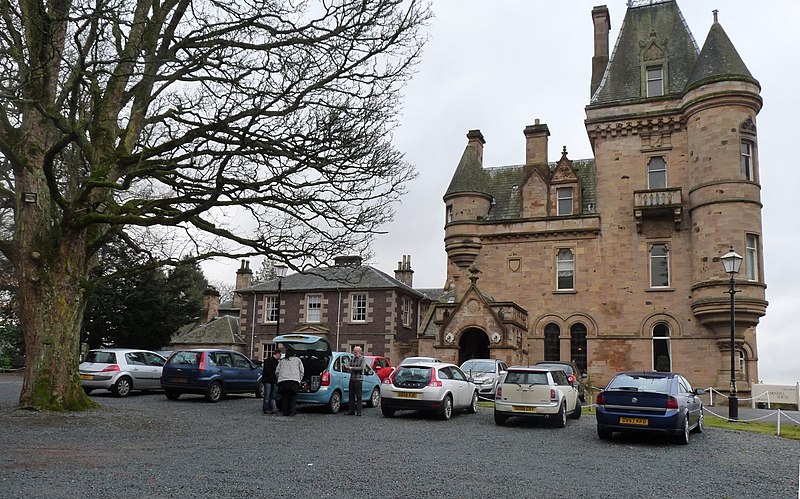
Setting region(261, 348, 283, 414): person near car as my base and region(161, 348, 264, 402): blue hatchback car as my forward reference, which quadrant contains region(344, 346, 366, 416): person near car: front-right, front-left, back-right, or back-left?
back-right

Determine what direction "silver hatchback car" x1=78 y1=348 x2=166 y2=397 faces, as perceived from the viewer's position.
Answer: facing away from the viewer and to the right of the viewer

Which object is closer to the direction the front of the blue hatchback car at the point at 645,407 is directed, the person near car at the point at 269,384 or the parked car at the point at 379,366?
the parked car

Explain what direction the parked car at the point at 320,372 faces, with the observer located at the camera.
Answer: facing away from the viewer and to the right of the viewer

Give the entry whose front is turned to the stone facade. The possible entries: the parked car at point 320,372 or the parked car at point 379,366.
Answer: the parked car at point 320,372

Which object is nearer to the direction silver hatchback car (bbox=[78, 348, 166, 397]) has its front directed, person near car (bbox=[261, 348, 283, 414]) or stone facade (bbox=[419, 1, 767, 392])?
the stone facade

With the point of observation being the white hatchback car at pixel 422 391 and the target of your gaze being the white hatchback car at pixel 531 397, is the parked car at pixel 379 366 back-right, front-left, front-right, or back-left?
back-left

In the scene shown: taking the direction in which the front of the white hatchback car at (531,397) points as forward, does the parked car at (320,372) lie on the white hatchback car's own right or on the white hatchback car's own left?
on the white hatchback car's own left

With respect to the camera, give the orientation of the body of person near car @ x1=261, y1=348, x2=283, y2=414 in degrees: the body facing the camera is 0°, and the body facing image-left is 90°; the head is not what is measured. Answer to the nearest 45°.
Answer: approximately 270°

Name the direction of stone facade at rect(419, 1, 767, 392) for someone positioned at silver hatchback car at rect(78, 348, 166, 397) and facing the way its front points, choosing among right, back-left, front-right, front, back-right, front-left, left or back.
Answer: front-right

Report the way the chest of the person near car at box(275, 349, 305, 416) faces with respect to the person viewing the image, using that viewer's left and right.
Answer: facing away from the viewer

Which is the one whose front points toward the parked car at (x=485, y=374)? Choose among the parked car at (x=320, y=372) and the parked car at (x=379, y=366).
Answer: the parked car at (x=320, y=372)
